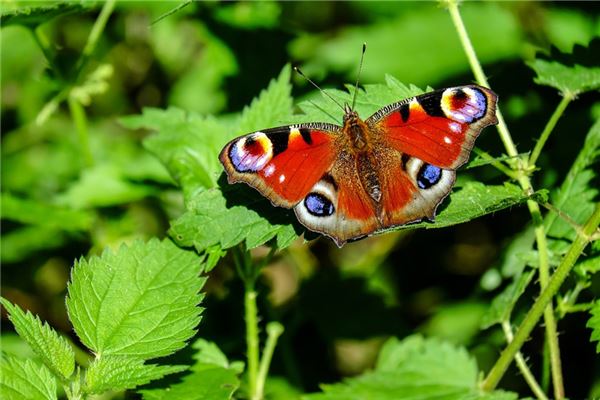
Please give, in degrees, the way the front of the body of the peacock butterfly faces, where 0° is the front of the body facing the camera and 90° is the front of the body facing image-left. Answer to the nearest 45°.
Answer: approximately 180°
